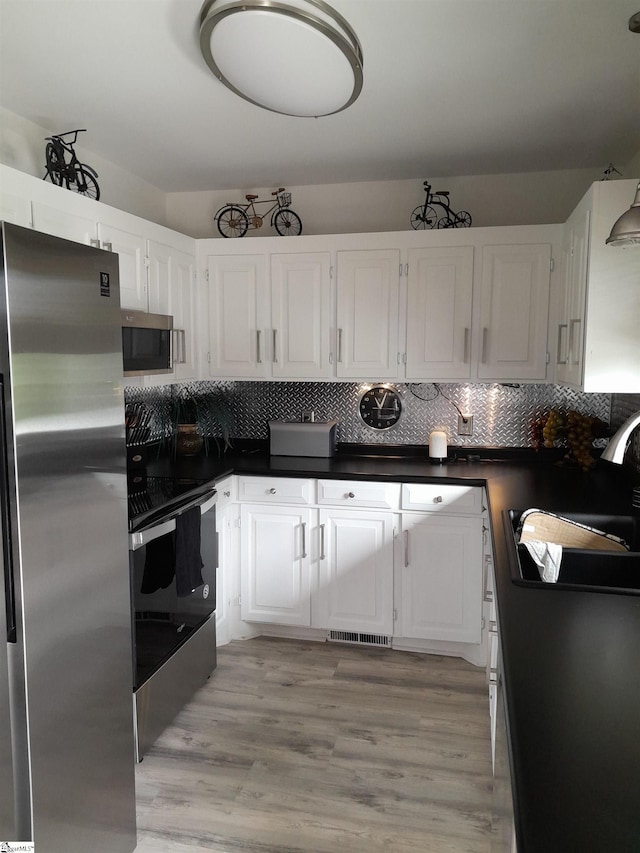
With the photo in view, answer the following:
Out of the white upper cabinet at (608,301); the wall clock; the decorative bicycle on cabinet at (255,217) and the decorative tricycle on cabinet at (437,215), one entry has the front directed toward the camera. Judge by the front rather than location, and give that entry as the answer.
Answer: the wall clock

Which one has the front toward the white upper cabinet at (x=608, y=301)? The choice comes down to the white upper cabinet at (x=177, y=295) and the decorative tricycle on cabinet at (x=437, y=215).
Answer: the white upper cabinet at (x=177, y=295)

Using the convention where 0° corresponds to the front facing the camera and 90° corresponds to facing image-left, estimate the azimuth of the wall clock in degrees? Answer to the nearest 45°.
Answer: approximately 0°

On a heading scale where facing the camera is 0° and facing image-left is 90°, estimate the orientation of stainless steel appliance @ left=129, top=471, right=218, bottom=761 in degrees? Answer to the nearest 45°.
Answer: approximately 315°

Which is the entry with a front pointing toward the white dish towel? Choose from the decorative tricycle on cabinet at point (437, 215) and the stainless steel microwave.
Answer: the stainless steel microwave

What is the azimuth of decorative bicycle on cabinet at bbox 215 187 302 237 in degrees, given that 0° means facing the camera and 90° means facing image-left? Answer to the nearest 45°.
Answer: approximately 270°

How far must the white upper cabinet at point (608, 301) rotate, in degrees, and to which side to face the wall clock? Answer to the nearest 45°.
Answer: approximately 45° to its right

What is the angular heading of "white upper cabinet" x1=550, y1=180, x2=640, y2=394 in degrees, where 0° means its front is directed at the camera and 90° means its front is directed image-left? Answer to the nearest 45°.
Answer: approximately 90°
